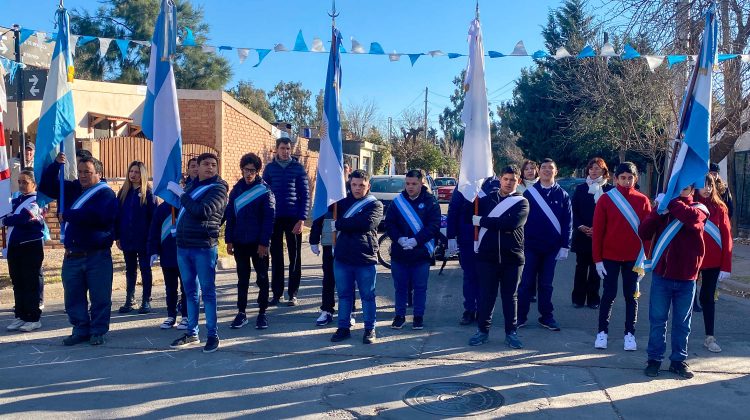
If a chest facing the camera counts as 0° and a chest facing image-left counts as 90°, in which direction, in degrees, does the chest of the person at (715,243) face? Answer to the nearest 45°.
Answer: approximately 45°

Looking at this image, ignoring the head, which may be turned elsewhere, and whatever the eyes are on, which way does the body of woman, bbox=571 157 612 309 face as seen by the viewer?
toward the camera

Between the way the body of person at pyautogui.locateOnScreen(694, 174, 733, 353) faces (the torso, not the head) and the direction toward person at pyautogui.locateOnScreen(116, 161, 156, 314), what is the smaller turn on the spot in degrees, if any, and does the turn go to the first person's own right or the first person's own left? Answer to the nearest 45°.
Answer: approximately 45° to the first person's own right

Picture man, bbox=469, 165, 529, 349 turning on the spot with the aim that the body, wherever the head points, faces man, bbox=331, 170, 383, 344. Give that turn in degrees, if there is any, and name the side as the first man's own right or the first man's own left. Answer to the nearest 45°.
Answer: approximately 90° to the first man's own right

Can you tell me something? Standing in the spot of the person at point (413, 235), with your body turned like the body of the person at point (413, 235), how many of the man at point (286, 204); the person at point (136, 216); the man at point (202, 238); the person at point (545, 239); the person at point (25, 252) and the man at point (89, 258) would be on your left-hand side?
1

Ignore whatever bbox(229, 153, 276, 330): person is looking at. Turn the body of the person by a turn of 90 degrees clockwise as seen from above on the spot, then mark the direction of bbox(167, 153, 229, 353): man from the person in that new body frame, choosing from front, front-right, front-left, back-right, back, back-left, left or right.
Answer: front-left

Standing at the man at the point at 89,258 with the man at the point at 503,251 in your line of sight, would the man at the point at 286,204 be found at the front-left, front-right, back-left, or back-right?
front-left

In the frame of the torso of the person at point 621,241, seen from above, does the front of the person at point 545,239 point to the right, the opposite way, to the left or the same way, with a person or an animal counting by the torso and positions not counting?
the same way

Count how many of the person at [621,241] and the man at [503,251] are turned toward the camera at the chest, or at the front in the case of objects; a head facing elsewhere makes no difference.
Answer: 2

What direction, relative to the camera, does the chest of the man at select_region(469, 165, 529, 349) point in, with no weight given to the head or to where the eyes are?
toward the camera

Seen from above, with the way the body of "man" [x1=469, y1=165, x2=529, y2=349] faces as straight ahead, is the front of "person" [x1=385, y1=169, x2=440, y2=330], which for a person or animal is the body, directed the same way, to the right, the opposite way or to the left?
the same way

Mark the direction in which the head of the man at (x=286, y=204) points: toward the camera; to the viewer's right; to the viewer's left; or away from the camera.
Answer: toward the camera

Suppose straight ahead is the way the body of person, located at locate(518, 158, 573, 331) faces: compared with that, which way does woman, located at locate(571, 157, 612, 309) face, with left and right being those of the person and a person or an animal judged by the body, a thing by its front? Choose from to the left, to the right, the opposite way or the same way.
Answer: the same way

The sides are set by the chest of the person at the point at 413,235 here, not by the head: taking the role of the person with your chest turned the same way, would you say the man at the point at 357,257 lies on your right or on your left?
on your right

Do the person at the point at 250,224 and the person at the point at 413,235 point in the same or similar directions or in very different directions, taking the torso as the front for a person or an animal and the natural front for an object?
same or similar directions

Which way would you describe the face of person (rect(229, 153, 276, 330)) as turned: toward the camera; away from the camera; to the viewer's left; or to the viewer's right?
toward the camera

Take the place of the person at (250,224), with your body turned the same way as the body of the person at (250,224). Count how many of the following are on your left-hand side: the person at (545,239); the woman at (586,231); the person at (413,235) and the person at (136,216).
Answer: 3

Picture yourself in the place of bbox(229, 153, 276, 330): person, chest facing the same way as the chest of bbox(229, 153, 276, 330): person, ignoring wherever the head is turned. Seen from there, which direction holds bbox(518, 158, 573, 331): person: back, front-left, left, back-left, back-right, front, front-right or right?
left

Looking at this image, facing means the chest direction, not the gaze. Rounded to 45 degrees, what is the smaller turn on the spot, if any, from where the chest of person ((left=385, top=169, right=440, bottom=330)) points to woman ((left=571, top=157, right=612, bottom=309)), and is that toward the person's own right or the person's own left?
approximately 135° to the person's own left

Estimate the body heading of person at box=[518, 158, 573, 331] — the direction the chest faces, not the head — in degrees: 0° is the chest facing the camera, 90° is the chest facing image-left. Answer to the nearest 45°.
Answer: approximately 0°

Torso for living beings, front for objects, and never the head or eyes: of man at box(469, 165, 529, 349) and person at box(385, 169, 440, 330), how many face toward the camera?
2

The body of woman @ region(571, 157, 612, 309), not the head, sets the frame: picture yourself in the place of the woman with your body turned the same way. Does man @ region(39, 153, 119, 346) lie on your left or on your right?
on your right
